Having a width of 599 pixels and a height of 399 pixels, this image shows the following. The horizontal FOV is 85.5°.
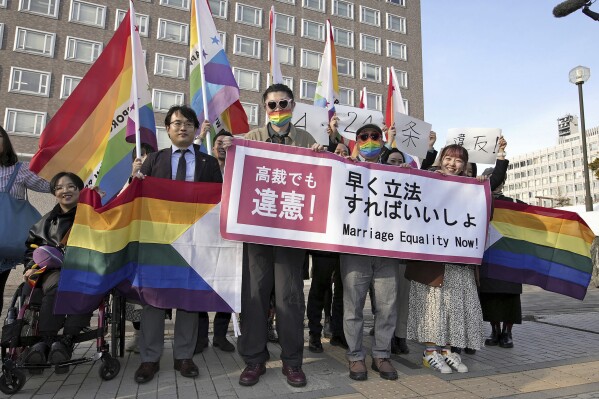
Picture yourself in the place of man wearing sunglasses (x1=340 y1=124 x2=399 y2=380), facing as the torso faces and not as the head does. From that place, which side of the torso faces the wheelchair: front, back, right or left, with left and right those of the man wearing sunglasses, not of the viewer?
right

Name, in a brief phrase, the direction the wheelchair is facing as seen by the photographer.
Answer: facing the viewer

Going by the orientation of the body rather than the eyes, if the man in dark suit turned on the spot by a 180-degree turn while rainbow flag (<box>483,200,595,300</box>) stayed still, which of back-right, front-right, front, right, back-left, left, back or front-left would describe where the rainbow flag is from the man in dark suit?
right

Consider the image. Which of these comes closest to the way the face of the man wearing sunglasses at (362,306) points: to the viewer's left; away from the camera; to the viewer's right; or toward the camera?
toward the camera

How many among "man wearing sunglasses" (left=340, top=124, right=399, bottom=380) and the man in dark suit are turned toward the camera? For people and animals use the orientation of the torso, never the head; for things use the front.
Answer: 2

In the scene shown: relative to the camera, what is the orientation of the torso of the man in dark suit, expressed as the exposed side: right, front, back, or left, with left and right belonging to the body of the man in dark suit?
front

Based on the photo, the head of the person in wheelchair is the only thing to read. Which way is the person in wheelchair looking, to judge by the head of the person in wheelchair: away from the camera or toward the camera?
toward the camera

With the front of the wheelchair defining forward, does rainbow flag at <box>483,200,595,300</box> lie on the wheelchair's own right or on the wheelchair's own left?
on the wheelchair's own left
